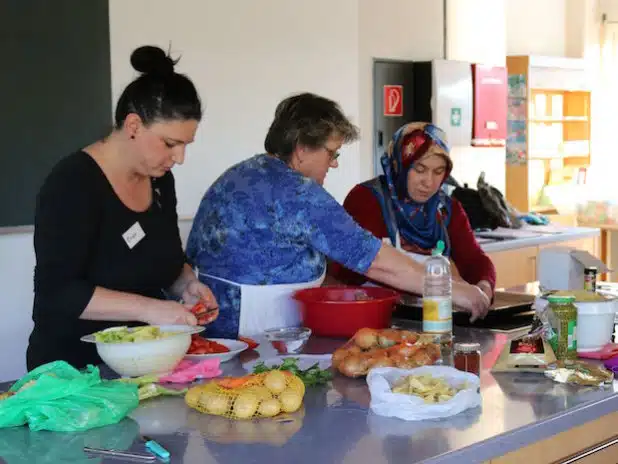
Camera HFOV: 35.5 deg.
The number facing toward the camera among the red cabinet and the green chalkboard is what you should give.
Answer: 2

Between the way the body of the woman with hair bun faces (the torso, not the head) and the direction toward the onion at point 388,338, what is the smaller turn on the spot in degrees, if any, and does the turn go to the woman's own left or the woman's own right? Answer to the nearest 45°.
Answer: approximately 45° to the woman's own left

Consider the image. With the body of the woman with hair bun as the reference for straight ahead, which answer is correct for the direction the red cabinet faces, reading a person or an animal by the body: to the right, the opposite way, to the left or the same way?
to the right

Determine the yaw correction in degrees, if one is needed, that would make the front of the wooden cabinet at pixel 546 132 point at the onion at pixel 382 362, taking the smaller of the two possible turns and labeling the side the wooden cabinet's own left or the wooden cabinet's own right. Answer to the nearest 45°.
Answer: approximately 45° to the wooden cabinet's own right

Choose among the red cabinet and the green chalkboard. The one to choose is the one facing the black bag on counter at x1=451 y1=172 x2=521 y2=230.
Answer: the red cabinet

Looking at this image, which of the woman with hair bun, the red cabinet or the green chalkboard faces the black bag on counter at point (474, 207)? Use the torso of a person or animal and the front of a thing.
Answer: the red cabinet

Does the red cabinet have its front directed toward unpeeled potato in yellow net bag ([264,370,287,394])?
yes

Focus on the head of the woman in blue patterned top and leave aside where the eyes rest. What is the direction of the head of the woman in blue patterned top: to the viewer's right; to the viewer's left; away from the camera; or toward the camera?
to the viewer's right
